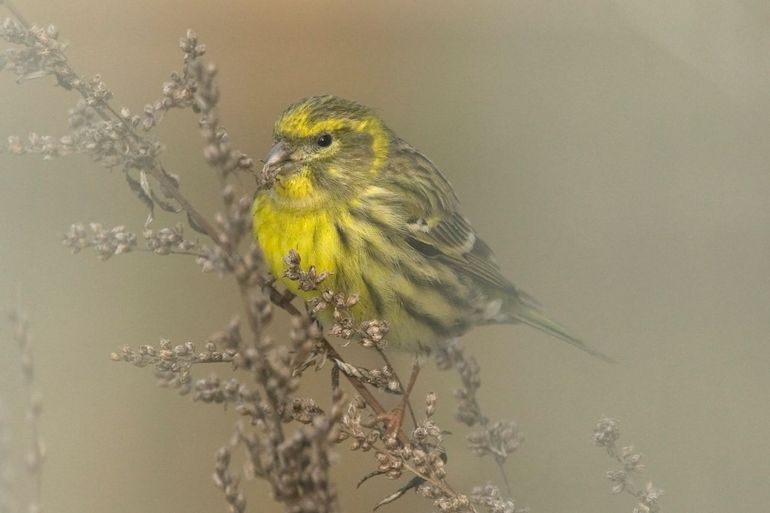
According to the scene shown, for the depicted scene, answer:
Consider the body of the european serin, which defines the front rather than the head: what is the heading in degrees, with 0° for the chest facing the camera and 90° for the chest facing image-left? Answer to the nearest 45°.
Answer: approximately 45°

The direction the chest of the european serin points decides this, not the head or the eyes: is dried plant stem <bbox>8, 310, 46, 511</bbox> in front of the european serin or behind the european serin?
in front
